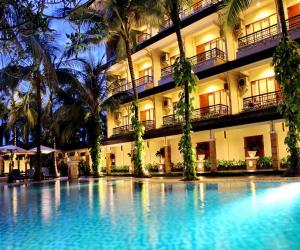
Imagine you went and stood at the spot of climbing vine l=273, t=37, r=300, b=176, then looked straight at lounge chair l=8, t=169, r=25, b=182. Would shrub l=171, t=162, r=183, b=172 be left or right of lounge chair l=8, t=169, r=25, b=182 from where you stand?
right

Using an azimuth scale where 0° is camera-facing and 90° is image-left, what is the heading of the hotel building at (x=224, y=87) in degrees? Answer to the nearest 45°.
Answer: approximately 45°

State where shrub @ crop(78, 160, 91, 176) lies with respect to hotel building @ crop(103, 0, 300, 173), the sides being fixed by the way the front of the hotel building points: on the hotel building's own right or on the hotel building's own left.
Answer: on the hotel building's own right

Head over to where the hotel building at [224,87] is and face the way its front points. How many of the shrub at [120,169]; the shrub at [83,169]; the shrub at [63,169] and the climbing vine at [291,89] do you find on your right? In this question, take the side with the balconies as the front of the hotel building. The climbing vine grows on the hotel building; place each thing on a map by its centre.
3

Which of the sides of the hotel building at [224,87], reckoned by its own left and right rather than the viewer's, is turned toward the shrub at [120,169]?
right

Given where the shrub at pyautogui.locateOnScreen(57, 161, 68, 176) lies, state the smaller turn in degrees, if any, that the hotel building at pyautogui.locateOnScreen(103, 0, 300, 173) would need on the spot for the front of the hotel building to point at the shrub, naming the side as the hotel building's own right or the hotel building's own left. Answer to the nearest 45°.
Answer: approximately 90° to the hotel building's own right

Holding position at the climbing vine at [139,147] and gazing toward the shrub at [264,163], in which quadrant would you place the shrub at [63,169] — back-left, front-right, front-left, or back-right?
back-left

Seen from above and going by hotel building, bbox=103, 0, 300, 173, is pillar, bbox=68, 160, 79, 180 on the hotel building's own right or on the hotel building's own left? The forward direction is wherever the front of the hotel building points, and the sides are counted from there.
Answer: on the hotel building's own right

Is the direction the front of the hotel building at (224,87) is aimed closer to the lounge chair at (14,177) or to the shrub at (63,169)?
the lounge chair
